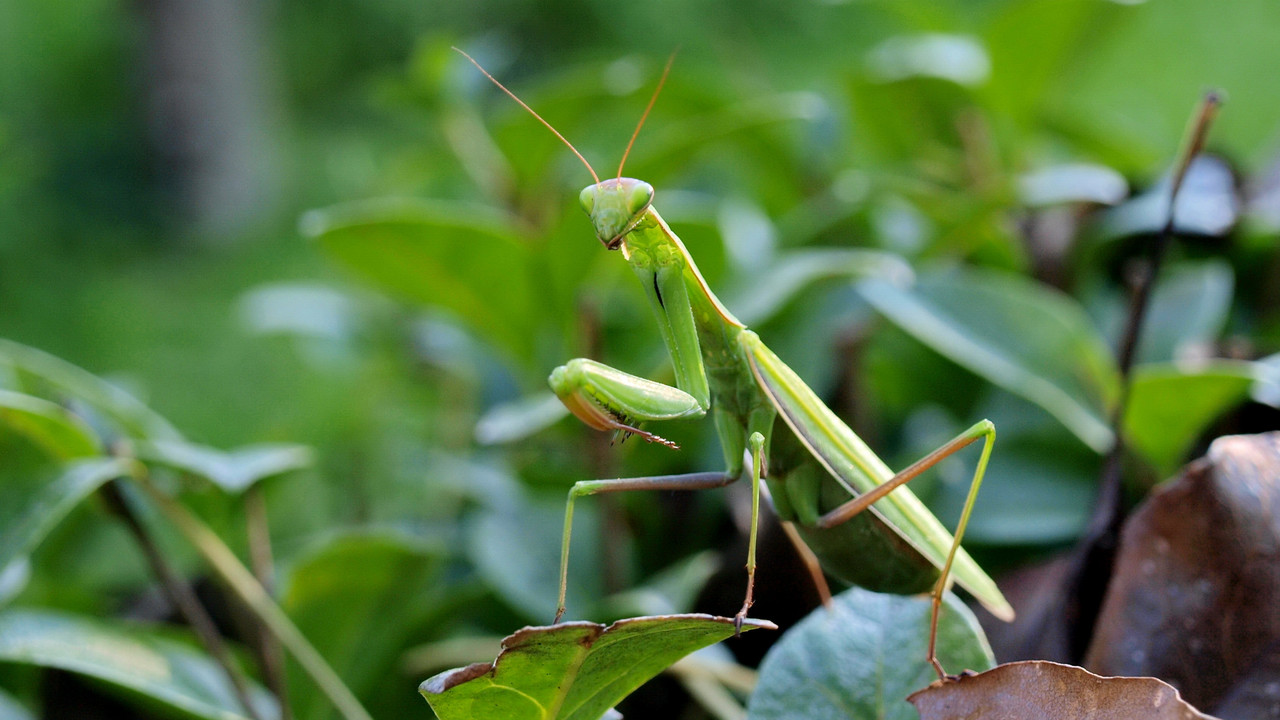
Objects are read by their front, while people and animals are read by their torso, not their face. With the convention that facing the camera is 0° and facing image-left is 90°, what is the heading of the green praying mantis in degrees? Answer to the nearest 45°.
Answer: approximately 90°
